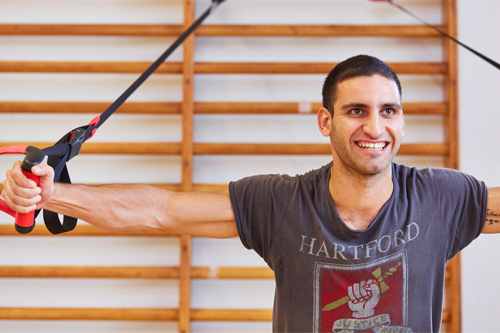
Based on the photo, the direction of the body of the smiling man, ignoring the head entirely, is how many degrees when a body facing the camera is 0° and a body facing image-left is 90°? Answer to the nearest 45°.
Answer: approximately 0°
